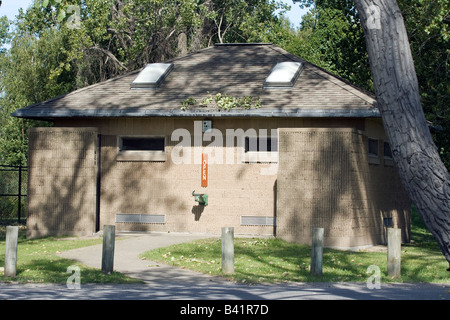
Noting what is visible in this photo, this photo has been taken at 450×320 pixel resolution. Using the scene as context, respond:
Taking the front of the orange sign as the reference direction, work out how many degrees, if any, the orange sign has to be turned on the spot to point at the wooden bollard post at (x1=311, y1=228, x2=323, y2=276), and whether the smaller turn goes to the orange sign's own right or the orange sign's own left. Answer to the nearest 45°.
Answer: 0° — it already faces it

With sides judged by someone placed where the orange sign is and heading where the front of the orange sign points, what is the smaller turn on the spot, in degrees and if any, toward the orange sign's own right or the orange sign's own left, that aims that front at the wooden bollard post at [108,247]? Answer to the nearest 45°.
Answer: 0° — it already faces it

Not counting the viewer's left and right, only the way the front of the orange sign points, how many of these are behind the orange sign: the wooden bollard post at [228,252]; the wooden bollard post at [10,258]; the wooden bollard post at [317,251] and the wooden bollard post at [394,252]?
0

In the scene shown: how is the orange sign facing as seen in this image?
toward the camera

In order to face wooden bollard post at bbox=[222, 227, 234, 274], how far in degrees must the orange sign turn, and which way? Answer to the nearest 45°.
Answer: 0° — it already faces it

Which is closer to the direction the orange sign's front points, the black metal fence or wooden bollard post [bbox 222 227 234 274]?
the wooden bollard post

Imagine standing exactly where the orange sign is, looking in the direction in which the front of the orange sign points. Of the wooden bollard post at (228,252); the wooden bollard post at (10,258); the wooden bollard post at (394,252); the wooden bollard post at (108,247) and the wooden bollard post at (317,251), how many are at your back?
0

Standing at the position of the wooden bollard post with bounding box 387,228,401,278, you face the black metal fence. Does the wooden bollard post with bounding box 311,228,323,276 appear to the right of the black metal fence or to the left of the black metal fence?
left

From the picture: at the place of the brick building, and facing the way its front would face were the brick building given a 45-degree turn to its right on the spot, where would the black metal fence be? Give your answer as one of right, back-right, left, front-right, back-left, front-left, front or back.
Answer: right

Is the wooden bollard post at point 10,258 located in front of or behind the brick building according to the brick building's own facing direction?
in front

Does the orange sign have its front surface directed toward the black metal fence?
no

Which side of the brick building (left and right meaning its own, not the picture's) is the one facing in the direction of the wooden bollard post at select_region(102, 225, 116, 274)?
front

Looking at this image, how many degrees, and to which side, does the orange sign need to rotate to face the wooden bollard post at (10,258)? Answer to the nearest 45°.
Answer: approximately 45° to its right

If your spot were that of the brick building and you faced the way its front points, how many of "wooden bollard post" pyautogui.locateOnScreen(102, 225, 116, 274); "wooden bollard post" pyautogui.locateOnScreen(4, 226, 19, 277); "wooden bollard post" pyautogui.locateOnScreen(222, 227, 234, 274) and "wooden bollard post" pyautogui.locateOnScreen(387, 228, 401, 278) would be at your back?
0

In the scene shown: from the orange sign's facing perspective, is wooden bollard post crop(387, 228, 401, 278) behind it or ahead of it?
ahead

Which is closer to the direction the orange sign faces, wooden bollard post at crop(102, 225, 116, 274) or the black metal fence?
the wooden bollard post

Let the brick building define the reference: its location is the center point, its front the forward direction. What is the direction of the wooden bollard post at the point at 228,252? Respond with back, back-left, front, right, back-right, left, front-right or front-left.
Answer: front
